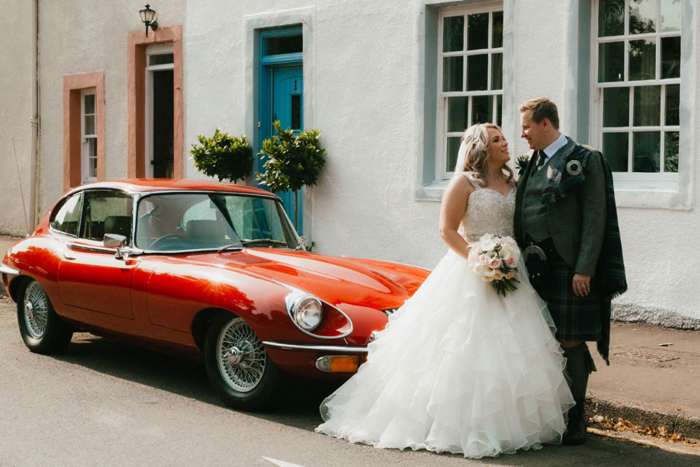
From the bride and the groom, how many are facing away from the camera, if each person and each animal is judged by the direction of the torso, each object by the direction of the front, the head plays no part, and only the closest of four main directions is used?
0

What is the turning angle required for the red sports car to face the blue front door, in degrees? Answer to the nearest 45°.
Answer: approximately 135° to its left

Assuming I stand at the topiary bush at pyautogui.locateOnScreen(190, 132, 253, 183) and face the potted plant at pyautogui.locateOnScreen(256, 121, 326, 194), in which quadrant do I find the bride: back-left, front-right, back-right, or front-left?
front-right

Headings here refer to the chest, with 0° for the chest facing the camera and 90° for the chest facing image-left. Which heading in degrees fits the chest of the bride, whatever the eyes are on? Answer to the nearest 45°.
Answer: approximately 315°

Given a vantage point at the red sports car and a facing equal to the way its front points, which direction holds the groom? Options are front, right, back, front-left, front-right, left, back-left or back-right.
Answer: front

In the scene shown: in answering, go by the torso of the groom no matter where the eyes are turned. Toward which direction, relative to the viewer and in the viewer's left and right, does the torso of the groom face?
facing the viewer and to the left of the viewer

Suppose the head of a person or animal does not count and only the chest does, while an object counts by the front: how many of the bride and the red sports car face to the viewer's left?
0

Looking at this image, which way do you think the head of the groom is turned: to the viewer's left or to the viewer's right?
to the viewer's left
